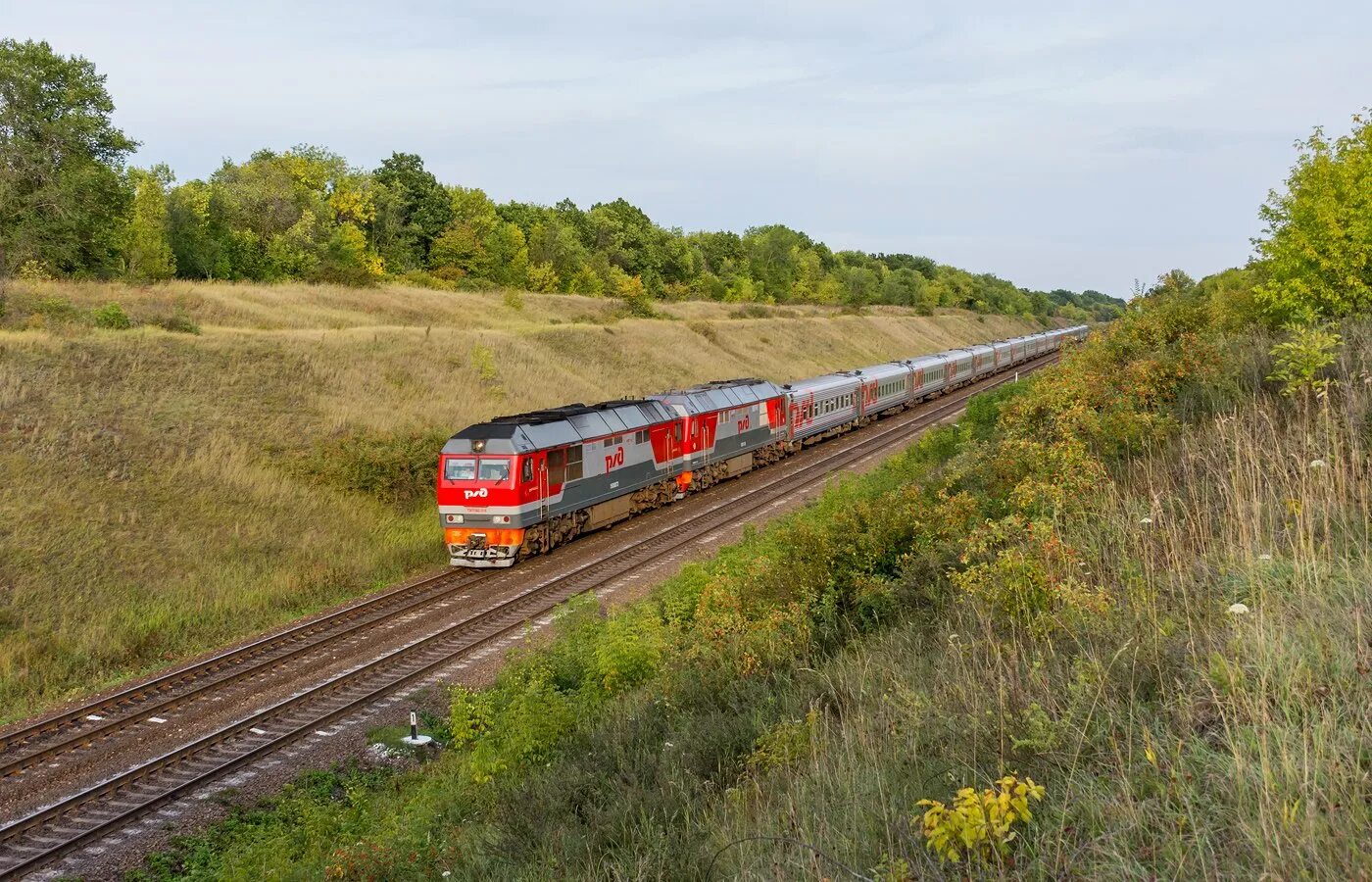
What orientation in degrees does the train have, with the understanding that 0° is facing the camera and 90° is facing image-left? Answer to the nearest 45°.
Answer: approximately 45°

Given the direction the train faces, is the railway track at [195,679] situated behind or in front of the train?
in front

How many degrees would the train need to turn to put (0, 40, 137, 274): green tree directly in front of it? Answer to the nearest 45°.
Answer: approximately 90° to its right

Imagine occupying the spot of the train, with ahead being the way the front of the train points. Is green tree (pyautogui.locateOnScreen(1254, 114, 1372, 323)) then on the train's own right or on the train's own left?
on the train's own left

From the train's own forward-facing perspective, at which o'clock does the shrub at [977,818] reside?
The shrub is roughly at 10 o'clock from the train.

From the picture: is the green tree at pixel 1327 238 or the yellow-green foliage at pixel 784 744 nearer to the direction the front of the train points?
the yellow-green foliage

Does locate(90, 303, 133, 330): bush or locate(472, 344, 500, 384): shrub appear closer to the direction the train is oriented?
the bush

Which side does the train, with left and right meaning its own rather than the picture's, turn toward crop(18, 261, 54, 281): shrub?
right

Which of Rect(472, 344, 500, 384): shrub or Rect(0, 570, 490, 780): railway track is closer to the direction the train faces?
the railway track
